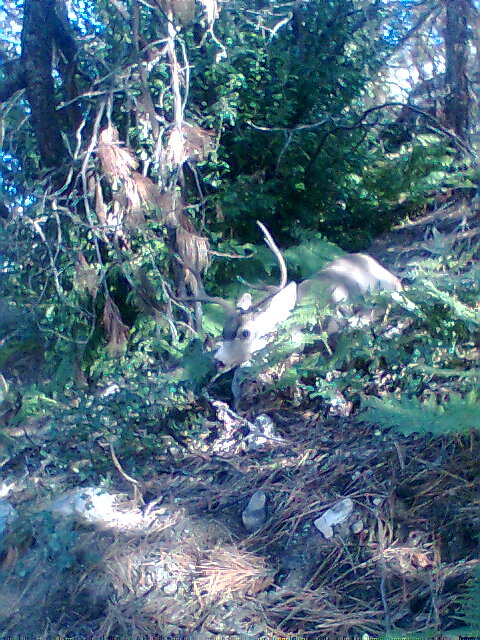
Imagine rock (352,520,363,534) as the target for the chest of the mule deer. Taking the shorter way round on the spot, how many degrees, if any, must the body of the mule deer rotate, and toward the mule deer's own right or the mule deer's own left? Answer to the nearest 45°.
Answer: approximately 45° to the mule deer's own left

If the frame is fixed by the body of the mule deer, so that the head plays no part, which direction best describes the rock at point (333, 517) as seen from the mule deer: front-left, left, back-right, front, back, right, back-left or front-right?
front-left

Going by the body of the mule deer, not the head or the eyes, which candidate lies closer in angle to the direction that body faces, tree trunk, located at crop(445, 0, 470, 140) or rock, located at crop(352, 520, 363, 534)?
the rock

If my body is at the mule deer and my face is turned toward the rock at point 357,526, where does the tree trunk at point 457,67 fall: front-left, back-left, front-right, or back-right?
back-left

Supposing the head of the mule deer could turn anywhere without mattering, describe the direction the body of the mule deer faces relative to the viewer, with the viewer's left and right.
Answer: facing the viewer and to the left of the viewer

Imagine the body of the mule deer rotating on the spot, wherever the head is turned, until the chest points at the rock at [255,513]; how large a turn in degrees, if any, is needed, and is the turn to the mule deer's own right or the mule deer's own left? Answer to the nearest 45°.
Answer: approximately 45° to the mule deer's own left

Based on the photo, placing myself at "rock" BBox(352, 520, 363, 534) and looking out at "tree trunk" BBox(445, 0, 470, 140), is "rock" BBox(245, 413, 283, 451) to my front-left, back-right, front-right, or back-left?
front-left

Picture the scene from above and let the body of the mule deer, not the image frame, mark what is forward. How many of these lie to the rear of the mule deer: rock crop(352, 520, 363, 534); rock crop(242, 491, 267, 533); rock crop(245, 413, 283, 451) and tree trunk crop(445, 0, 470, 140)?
1

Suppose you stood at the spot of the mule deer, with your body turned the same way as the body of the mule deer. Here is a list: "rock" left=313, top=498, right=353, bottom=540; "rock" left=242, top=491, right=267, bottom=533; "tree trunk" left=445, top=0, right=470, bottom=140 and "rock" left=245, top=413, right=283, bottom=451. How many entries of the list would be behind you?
1

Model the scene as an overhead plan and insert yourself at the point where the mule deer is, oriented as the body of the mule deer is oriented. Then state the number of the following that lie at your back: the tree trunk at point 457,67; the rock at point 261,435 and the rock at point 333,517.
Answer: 1

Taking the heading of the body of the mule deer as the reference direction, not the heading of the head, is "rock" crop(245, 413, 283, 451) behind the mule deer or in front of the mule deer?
in front

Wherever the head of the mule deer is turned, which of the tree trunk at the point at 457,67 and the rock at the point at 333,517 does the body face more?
the rock

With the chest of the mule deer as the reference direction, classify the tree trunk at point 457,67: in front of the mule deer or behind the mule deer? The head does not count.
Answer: behind
